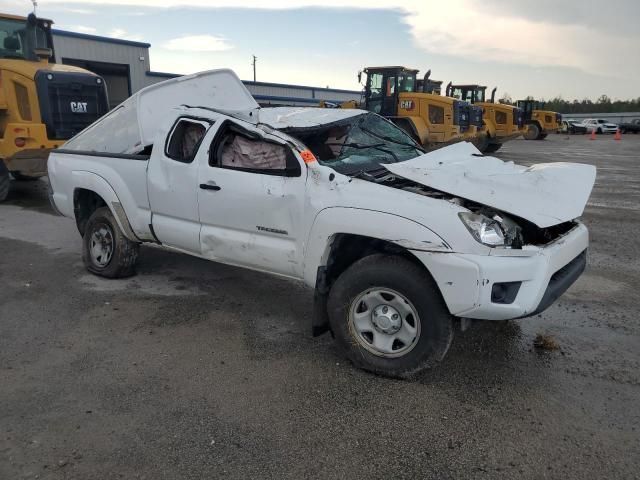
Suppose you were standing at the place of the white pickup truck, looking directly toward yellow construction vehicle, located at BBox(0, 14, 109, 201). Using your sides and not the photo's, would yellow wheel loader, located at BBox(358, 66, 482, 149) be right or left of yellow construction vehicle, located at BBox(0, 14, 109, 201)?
right

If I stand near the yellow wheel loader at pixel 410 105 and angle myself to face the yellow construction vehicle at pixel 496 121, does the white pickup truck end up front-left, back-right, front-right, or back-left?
back-right

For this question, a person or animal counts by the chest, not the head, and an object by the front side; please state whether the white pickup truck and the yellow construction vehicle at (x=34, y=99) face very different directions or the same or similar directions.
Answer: very different directions

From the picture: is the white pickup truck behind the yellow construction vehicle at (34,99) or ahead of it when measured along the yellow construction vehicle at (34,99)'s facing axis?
behind

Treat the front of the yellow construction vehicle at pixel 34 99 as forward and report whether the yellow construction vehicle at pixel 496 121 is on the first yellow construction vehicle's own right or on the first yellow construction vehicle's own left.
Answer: on the first yellow construction vehicle's own right

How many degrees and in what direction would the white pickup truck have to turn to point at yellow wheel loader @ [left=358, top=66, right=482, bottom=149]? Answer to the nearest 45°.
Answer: approximately 135° to its left

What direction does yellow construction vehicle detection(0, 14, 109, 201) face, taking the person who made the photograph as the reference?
facing away from the viewer and to the left of the viewer

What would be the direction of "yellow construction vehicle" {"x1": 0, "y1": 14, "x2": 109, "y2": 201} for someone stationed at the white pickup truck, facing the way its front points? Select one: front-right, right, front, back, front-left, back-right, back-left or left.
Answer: back

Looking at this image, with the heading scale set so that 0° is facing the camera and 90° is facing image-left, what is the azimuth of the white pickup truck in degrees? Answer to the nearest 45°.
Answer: approximately 315°

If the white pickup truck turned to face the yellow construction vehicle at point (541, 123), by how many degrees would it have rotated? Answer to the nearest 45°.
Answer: approximately 90° to its left

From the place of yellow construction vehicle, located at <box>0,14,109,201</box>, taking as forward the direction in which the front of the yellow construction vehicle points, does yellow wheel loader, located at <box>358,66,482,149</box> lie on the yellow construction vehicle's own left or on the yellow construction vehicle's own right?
on the yellow construction vehicle's own right
